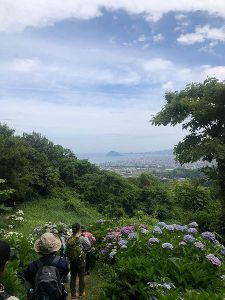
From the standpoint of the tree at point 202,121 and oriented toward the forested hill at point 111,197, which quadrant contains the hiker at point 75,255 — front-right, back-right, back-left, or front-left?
back-left

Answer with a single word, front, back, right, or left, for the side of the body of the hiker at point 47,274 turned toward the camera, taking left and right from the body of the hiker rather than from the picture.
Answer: back

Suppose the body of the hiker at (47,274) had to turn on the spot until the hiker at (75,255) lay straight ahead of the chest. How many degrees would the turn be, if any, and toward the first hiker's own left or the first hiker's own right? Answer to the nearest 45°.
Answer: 0° — they already face them

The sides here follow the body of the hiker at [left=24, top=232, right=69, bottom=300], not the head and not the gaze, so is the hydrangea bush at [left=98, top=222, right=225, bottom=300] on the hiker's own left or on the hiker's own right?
on the hiker's own right

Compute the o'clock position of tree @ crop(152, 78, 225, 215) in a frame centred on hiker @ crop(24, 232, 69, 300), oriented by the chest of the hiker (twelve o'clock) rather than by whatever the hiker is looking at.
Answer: The tree is roughly at 1 o'clock from the hiker.

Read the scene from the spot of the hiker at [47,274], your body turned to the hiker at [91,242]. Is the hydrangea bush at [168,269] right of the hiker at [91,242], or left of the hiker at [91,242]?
right

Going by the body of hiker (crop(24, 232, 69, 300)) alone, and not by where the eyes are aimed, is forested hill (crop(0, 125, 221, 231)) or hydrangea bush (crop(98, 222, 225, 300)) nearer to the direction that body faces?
the forested hill
